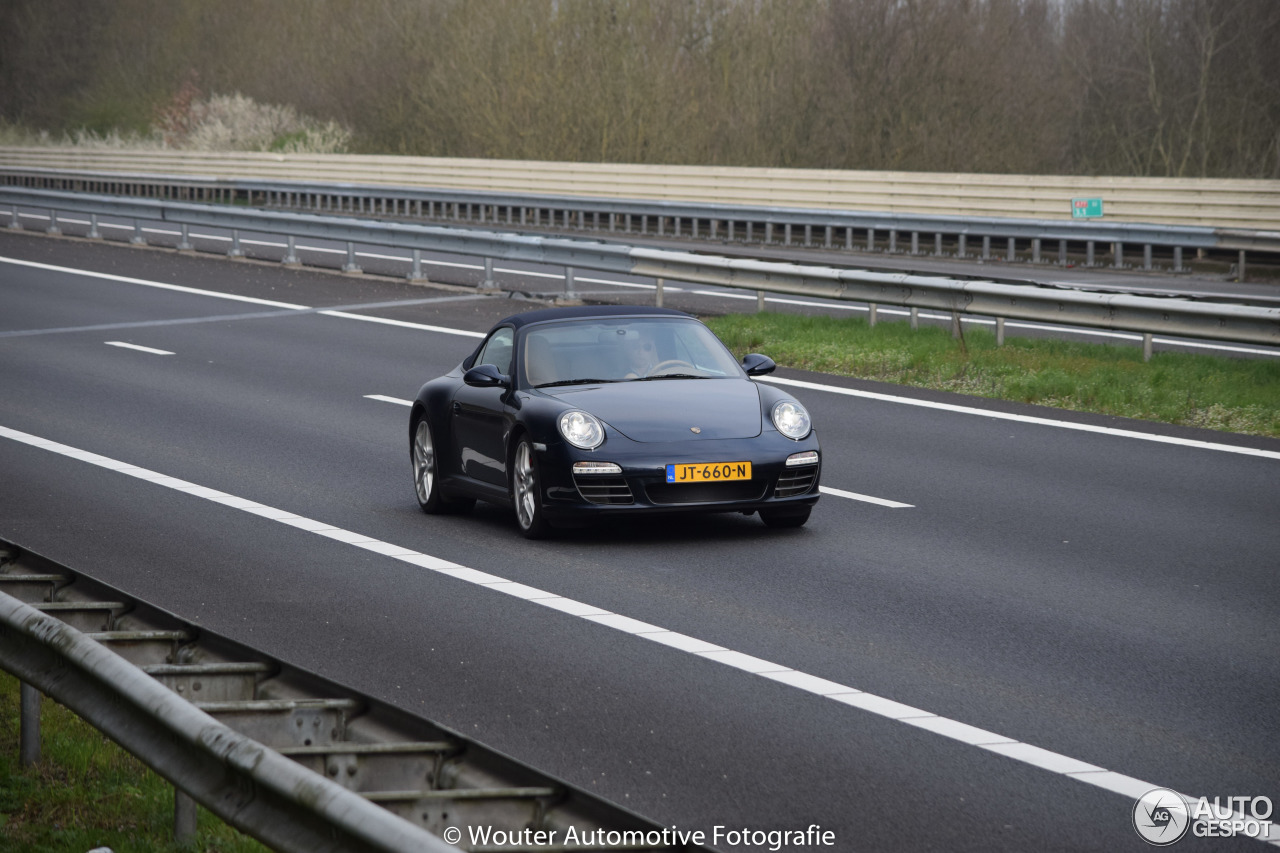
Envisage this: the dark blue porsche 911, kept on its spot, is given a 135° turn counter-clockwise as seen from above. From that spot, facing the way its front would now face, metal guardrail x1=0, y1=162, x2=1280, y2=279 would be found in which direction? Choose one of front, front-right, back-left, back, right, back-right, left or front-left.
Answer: front

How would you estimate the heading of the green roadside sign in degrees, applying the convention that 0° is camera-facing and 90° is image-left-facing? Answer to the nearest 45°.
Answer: approximately 0°

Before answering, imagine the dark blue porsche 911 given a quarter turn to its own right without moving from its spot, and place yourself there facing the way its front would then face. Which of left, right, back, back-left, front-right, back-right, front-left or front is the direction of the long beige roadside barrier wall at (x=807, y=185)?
back-right

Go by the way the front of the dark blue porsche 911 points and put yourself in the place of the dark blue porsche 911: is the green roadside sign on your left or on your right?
on your left
